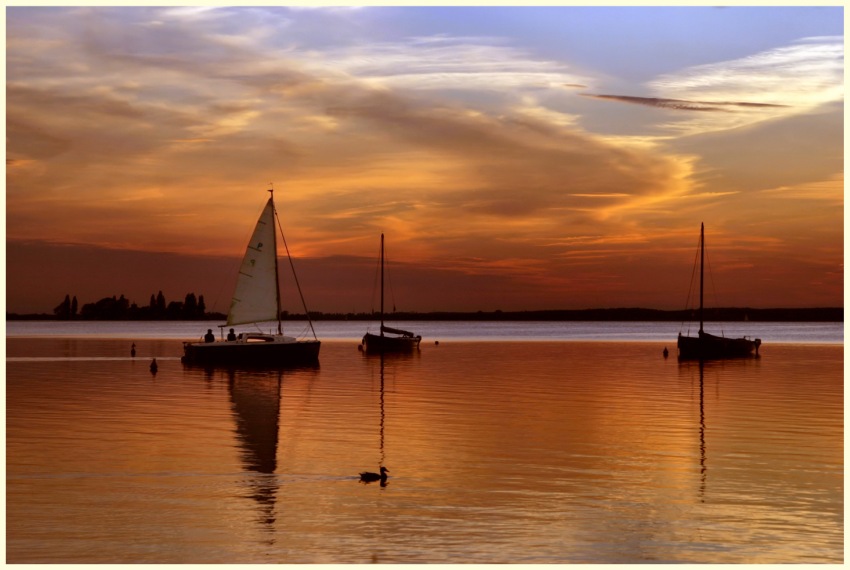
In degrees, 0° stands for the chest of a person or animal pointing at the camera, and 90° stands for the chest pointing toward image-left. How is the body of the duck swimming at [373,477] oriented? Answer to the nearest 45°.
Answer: approximately 270°
